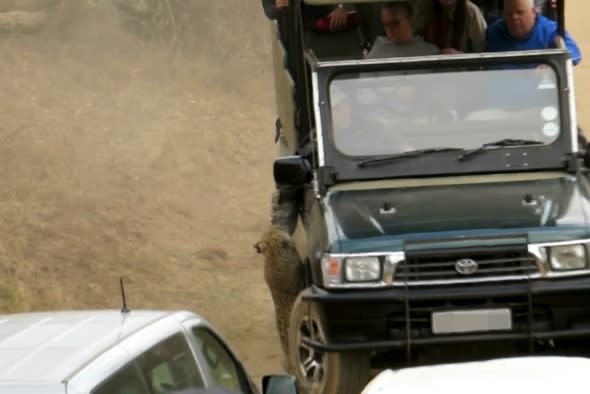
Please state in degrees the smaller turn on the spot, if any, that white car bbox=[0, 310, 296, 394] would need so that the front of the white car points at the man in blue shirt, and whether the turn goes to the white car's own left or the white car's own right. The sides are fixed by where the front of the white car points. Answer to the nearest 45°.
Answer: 0° — it already faces them

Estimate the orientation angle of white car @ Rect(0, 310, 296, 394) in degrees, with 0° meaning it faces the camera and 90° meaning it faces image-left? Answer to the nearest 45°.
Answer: approximately 225°

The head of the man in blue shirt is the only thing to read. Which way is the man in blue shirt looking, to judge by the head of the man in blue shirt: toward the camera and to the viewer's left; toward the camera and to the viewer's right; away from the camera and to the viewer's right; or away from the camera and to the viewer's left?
toward the camera and to the viewer's left
